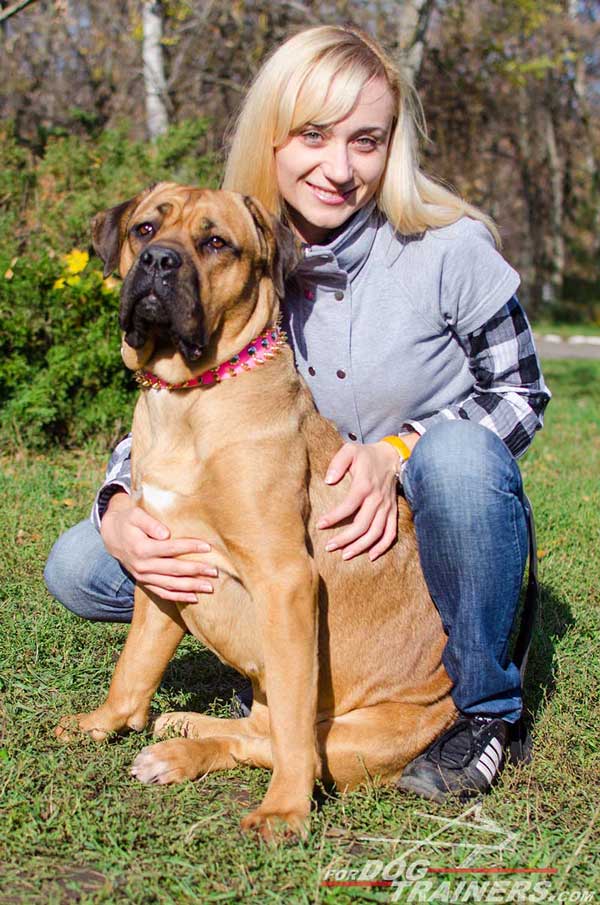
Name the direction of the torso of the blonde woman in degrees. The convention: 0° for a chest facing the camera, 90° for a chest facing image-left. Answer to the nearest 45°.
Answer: approximately 45°

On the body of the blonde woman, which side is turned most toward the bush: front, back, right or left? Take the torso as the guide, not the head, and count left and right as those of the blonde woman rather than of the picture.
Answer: right

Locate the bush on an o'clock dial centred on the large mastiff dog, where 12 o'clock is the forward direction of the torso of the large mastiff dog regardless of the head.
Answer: The bush is roughly at 4 o'clock from the large mastiff dog.
